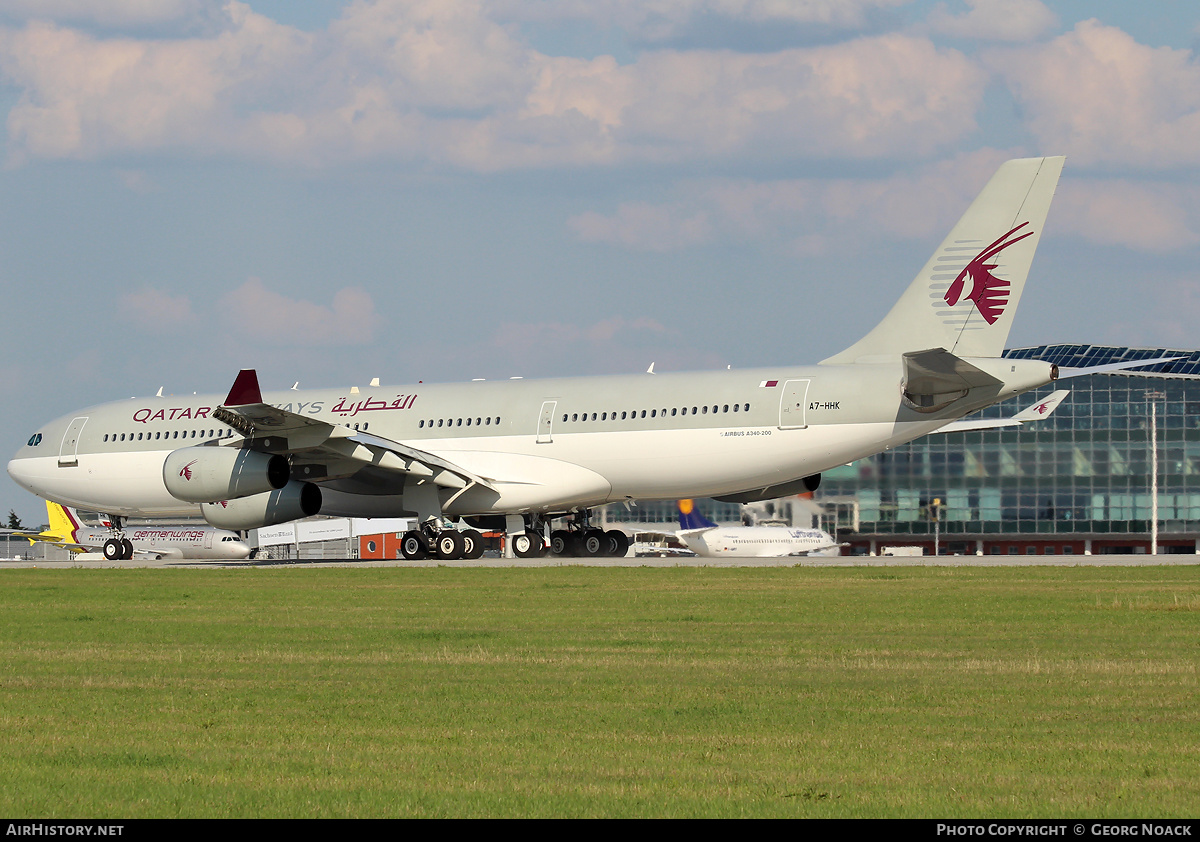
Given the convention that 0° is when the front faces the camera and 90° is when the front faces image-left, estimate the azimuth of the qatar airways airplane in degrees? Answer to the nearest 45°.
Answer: approximately 135°
